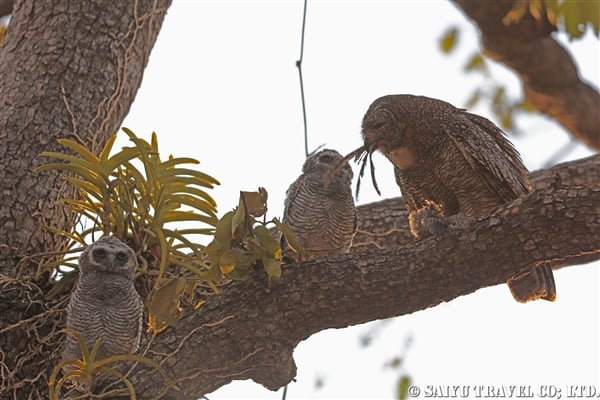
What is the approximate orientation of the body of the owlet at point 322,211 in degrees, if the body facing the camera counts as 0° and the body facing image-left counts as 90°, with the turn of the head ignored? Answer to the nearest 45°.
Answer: approximately 315°

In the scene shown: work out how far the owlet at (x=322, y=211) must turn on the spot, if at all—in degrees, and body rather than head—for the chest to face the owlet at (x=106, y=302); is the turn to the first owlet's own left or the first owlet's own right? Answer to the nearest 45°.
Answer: approximately 135° to the first owlet's own right
